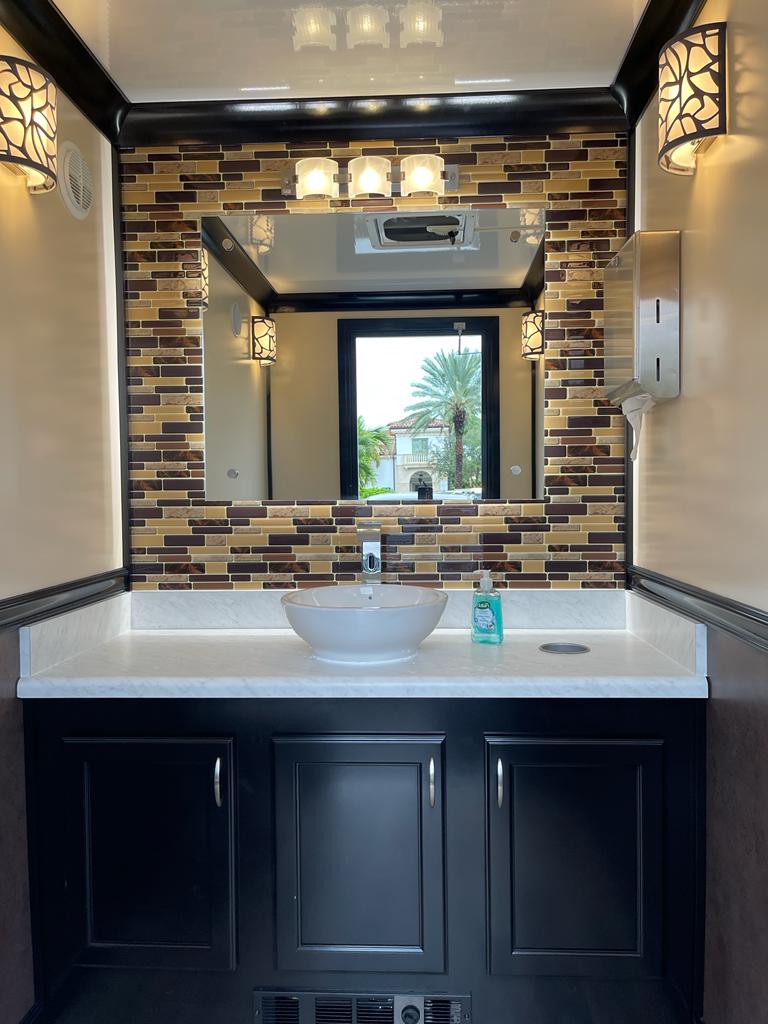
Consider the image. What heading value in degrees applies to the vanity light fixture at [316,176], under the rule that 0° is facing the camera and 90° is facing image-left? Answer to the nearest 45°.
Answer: approximately 0°

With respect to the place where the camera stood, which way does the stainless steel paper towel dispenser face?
facing to the left of the viewer

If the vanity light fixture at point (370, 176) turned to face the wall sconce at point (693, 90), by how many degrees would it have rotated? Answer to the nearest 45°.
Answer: approximately 45° to its left

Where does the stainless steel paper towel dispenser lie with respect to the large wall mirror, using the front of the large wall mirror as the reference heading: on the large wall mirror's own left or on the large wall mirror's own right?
on the large wall mirror's own left
